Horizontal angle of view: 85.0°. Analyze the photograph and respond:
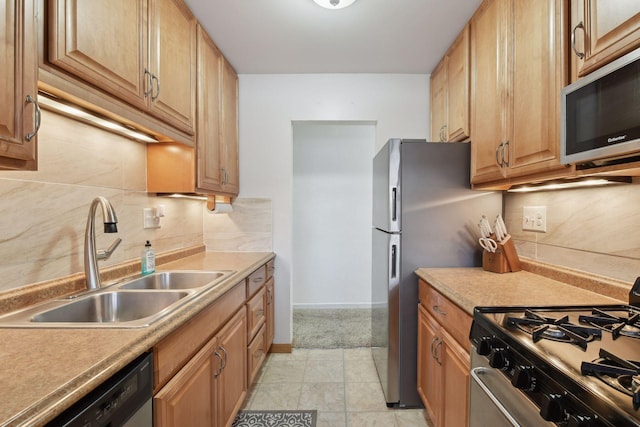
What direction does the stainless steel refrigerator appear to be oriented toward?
to the viewer's left

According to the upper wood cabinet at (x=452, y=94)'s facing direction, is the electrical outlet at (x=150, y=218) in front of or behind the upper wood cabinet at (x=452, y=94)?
in front

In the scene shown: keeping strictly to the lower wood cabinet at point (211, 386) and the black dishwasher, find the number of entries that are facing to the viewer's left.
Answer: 0

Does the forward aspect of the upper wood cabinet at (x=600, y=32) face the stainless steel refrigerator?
no

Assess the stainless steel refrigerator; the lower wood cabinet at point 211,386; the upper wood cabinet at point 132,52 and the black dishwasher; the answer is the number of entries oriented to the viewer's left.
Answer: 1

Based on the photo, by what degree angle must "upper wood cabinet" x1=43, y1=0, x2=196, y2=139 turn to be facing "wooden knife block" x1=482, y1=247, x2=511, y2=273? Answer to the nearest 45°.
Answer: approximately 45° to its left

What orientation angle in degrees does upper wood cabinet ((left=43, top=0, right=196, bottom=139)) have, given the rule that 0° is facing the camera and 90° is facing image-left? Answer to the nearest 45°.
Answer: approximately 315°

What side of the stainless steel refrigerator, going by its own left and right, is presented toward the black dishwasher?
left

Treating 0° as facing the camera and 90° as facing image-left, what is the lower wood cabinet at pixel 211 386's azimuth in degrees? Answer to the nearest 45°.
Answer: approximately 270°

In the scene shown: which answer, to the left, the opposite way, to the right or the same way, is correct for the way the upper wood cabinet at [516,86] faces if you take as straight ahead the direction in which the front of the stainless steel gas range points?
the same way

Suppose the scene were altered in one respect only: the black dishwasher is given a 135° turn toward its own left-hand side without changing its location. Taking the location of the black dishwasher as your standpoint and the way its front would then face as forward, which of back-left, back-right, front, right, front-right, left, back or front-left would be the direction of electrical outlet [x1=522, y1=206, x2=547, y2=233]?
right

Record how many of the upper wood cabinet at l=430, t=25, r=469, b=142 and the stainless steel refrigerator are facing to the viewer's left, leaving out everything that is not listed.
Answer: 2

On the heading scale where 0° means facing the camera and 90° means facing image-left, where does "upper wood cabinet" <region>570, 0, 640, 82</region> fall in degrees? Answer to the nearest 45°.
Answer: approximately 45°

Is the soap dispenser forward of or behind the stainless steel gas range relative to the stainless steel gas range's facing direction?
forward

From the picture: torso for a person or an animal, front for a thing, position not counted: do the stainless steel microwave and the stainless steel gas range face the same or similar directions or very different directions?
same or similar directions

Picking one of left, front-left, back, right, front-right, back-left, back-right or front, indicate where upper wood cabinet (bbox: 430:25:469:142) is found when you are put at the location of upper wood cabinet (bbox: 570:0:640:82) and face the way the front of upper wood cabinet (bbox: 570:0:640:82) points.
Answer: right

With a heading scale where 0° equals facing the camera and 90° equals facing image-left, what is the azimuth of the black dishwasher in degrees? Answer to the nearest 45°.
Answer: approximately 315°

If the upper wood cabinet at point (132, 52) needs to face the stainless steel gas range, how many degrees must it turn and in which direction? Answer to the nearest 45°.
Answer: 0° — it already faces it
